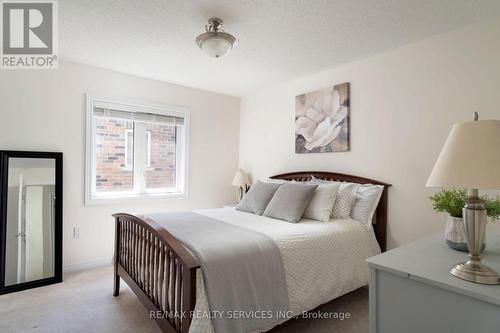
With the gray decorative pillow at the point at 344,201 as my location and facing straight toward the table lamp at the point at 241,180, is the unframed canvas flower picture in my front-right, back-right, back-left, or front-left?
front-right

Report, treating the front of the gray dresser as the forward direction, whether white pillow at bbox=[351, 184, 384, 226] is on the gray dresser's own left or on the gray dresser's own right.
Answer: on the gray dresser's own right

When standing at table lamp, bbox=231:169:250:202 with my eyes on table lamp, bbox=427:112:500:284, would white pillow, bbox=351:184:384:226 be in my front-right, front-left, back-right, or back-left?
front-left

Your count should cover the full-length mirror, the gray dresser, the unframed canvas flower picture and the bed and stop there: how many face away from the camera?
0

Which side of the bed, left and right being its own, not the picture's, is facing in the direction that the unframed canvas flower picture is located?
back

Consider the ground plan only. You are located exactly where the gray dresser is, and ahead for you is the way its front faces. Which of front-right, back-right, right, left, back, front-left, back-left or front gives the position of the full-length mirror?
front-right

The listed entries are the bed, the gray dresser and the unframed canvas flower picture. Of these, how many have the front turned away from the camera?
0

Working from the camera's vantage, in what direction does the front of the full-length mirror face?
facing the viewer and to the right of the viewer

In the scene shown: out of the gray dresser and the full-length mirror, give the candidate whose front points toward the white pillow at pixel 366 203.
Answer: the full-length mirror

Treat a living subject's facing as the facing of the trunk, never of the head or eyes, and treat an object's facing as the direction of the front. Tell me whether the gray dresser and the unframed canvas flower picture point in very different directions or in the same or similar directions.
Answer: same or similar directions

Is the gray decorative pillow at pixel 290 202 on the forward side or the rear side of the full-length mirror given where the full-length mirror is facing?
on the forward side

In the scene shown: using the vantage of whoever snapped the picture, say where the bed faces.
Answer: facing the viewer and to the left of the viewer

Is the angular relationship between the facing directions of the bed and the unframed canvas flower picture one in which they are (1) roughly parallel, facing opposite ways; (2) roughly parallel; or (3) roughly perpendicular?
roughly parallel

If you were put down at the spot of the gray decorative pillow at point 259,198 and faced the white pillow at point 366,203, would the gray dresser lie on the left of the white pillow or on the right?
right

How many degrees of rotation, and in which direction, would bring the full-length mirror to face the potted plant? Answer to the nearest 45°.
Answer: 0° — it already faces it

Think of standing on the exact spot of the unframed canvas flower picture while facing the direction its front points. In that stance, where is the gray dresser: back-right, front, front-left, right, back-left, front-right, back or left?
front-left
